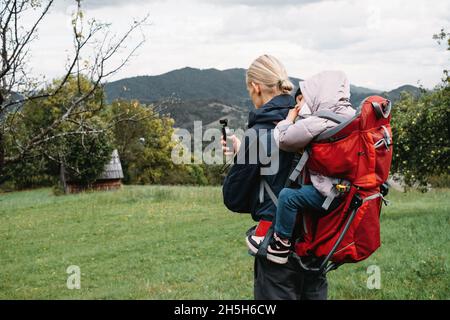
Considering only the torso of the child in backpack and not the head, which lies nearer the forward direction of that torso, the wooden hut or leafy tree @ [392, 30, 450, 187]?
the wooden hut

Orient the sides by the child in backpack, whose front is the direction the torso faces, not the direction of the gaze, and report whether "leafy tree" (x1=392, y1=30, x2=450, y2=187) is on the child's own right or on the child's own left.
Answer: on the child's own right

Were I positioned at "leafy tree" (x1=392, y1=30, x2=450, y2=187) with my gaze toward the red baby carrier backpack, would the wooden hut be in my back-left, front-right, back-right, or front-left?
back-right
